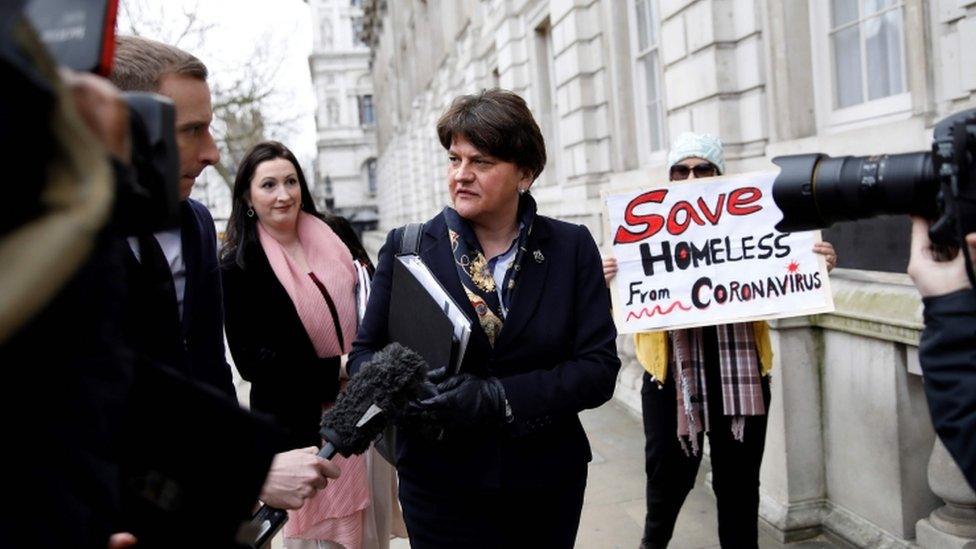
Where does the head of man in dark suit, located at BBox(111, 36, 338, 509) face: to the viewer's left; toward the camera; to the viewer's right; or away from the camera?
to the viewer's right

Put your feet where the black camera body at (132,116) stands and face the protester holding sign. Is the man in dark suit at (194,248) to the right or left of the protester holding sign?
left

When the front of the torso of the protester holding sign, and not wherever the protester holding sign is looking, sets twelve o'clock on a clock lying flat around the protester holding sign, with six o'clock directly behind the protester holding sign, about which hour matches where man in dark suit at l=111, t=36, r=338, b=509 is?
The man in dark suit is roughly at 1 o'clock from the protester holding sign.

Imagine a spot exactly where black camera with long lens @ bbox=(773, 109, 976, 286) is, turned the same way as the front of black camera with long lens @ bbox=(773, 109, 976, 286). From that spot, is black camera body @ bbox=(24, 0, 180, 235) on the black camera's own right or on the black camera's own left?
on the black camera's own left

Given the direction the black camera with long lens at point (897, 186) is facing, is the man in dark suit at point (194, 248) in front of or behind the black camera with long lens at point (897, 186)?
in front

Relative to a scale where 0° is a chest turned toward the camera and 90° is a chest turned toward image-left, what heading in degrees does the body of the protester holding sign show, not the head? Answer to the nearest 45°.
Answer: approximately 0°

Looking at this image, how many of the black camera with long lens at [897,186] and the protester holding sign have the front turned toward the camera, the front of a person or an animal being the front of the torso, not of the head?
1

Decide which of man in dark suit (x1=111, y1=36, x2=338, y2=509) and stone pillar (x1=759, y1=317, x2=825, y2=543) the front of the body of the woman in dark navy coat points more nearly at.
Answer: the man in dark suit

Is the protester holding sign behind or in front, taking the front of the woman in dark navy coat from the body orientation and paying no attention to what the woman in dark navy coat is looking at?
behind

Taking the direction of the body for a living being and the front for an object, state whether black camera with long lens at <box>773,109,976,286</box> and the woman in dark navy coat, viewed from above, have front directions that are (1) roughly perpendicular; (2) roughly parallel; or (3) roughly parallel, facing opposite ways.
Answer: roughly perpendicular

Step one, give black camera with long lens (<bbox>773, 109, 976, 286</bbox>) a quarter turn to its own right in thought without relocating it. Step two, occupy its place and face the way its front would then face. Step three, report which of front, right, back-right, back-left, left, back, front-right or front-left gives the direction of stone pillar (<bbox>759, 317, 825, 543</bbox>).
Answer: front

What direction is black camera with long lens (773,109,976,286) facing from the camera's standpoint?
to the viewer's left

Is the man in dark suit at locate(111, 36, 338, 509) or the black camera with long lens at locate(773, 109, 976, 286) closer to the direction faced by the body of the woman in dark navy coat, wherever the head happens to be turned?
the man in dark suit
